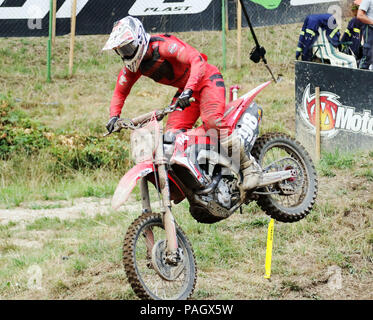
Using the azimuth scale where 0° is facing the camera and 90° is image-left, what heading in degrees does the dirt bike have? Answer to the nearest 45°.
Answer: approximately 45°

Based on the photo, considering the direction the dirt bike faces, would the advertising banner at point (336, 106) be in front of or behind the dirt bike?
behind

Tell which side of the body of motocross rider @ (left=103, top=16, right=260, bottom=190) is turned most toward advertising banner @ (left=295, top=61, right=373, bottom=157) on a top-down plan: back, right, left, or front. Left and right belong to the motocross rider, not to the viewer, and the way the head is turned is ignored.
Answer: back

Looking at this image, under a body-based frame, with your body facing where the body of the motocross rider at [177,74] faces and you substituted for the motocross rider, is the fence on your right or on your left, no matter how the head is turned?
on your right

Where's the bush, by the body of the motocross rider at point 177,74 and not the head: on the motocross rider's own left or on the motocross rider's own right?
on the motocross rider's own right

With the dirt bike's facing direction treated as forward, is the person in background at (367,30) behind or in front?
behind

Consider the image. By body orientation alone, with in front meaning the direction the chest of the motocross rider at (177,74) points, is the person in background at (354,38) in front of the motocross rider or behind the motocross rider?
behind

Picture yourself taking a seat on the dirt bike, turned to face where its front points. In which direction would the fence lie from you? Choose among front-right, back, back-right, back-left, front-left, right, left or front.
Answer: back-right

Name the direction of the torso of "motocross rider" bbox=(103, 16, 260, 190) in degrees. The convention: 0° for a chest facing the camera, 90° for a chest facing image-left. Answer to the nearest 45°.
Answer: approximately 45°

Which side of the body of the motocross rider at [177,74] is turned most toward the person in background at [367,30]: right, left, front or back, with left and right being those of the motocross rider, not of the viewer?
back
